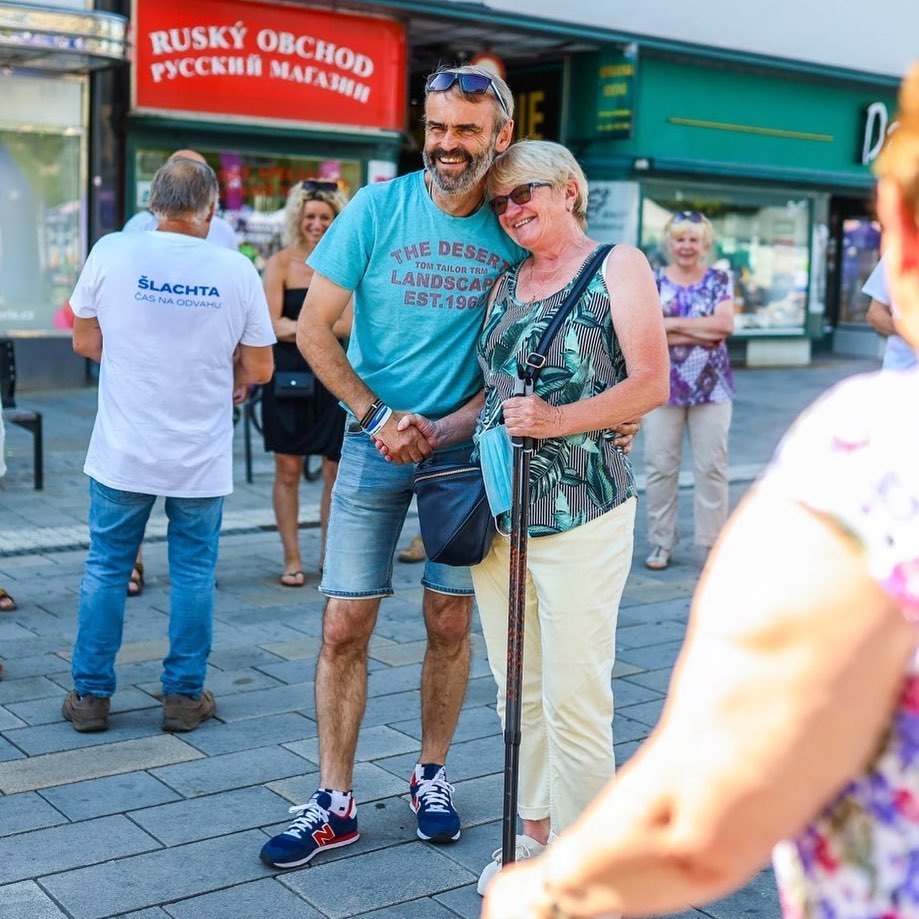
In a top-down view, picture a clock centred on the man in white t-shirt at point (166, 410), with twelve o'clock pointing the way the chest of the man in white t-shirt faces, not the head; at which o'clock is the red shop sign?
The red shop sign is roughly at 12 o'clock from the man in white t-shirt.

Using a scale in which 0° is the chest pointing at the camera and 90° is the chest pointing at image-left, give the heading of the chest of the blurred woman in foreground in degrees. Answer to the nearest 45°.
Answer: approximately 135°

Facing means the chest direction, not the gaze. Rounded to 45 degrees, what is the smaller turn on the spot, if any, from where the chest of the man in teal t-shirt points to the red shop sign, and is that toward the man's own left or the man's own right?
approximately 180°

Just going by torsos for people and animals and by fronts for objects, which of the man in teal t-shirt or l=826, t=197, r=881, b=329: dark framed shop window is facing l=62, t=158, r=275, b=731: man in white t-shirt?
the dark framed shop window

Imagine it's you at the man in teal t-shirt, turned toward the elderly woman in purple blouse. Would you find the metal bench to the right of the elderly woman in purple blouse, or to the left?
left

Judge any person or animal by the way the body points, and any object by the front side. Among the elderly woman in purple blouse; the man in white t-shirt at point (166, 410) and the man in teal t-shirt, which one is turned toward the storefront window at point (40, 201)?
the man in white t-shirt

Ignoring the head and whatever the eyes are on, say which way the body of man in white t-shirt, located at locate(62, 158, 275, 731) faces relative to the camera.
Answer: away from the camera

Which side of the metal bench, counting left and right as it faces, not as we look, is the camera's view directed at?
right

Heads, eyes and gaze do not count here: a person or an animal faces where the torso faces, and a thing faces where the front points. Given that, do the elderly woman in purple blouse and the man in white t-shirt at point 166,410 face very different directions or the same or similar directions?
very different directions

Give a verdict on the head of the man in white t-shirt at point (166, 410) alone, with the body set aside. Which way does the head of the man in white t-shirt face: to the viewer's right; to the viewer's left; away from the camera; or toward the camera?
away from the camera

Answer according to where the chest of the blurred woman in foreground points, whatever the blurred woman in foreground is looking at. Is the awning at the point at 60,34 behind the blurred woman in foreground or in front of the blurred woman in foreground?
in front

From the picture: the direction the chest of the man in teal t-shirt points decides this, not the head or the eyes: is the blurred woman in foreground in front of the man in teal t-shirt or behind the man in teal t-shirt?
in front
